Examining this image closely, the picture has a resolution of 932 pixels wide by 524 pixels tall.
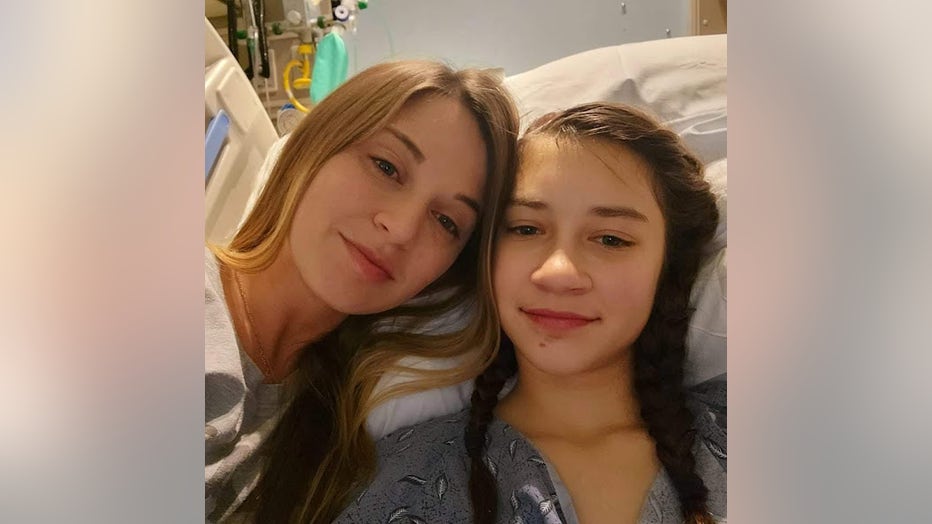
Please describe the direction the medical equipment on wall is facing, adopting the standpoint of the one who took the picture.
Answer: facing the viewer

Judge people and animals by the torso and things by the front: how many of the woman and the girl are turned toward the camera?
2

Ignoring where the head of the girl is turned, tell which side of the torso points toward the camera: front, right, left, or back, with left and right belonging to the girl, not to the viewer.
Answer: front
